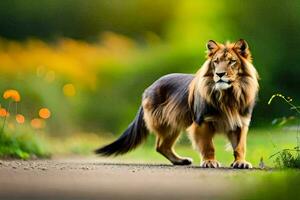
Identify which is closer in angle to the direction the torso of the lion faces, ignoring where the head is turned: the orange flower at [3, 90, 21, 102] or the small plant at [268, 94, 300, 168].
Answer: the small plant

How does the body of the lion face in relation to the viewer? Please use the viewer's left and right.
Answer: facing the viewer and to the right of the viewer

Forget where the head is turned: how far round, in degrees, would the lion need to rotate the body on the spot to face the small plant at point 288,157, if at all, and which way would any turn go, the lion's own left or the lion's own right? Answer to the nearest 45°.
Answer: approximately 45° to the lion's own left

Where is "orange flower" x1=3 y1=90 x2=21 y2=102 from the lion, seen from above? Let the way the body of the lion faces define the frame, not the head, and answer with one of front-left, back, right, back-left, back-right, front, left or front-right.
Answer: back-right
